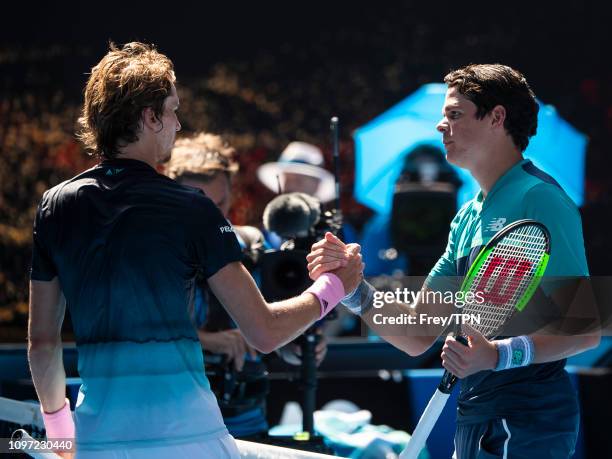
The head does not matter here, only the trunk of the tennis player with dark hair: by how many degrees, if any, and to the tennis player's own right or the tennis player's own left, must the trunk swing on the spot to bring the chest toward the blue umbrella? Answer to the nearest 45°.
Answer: approximately 135° to the tennis player's own right

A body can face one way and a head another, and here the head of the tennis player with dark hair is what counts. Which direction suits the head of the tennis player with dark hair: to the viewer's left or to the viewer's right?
to the viewer's left

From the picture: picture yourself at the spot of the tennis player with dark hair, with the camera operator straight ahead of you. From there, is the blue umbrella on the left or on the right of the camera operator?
right

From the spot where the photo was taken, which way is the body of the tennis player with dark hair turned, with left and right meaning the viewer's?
facing the viewer and to the left of the viewer
